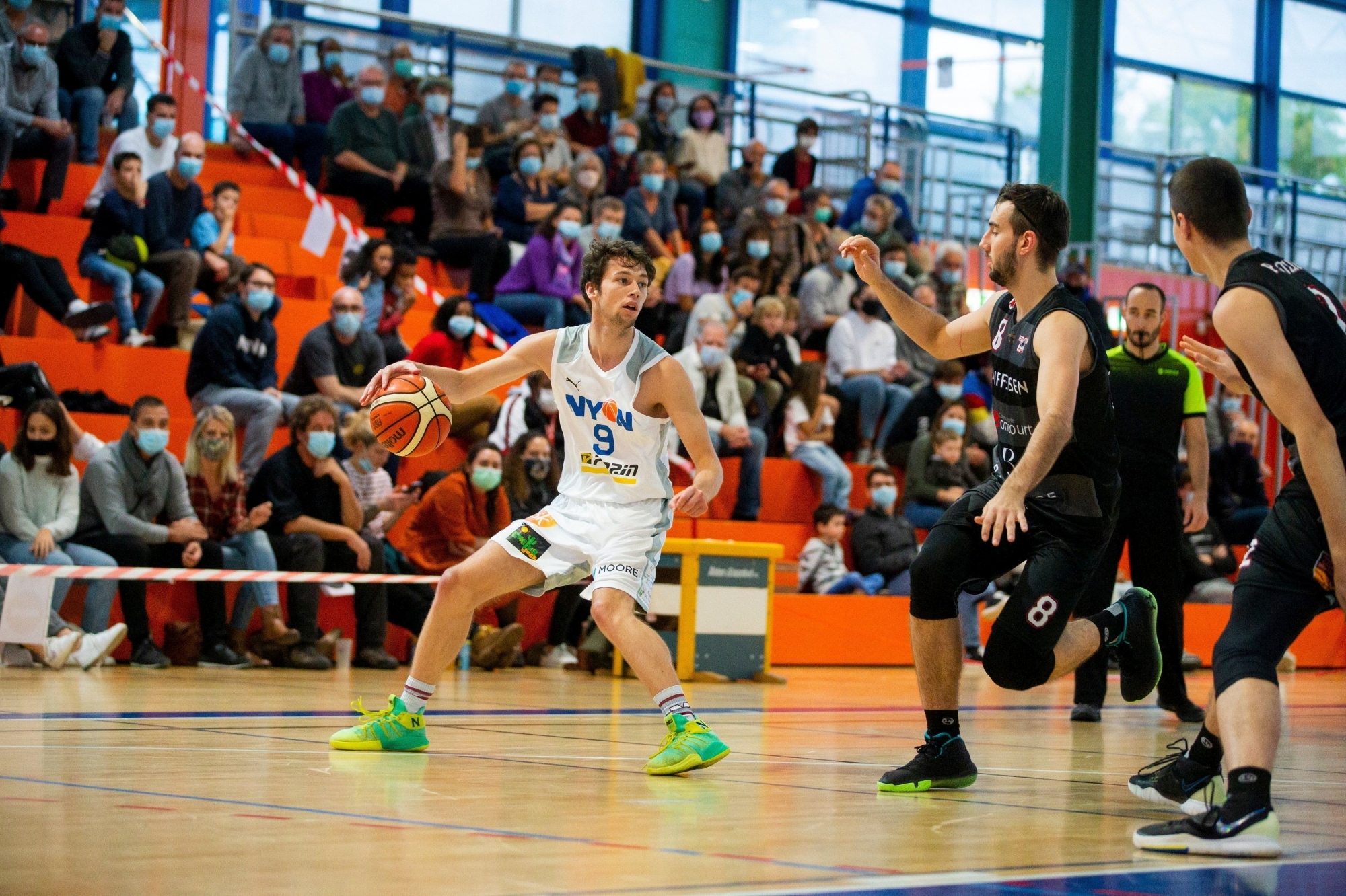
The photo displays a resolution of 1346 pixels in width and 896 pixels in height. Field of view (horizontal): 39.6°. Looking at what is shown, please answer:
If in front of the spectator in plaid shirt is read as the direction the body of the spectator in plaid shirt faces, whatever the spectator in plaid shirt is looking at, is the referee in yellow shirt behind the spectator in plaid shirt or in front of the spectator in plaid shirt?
in front

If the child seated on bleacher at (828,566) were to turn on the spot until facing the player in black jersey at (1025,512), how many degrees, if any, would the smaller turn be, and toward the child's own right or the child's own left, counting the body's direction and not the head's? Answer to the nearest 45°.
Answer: approximately 45° to the child's own right

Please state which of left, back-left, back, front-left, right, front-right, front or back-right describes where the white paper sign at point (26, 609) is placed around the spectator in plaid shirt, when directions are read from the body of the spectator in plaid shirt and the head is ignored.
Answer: right

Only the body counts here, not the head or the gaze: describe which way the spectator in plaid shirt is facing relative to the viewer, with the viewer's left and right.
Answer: facing the viewer and to the right of the viewer

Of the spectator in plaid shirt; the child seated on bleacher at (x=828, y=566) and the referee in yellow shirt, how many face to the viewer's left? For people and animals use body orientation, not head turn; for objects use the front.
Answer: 0

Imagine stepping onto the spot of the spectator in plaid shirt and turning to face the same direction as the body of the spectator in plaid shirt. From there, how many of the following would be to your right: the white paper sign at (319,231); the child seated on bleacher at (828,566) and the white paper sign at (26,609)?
1

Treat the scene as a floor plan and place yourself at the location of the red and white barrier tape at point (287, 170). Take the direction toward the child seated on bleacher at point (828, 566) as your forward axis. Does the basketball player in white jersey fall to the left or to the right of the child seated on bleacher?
right

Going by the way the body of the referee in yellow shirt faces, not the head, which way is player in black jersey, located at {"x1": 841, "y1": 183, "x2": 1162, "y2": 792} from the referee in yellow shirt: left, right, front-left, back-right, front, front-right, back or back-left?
front

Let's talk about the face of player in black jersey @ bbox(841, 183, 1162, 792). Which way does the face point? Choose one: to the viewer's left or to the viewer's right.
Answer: to the viewer's left

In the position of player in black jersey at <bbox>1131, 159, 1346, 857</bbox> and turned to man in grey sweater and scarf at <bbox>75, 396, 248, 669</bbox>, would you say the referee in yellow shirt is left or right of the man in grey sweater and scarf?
right

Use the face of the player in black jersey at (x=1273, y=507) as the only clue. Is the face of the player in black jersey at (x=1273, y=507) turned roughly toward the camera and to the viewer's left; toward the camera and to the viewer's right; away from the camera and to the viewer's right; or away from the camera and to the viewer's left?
away from the camera and to the viewer's left

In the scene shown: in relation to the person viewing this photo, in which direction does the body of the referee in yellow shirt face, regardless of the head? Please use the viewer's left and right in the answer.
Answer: facing the viewer
